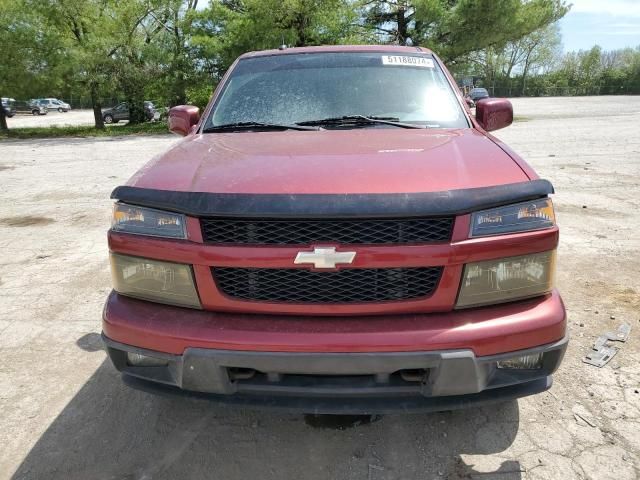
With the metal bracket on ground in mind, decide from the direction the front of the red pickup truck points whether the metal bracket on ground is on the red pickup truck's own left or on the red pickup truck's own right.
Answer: on the red pickup truck's own left

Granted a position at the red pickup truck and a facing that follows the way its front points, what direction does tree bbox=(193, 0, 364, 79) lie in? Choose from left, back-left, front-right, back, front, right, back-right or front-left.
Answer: back

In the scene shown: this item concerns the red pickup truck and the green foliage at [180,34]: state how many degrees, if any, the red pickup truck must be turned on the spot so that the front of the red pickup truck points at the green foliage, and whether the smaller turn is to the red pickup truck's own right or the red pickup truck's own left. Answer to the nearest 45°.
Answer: approximately 180°

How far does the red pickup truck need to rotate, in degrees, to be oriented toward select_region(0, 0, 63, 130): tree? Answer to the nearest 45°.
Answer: approximately 135° to its right

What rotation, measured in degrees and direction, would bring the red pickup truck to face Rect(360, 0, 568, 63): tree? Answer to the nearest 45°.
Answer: approximately 180°

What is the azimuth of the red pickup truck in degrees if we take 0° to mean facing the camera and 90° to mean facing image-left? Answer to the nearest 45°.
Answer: approximately 0°
